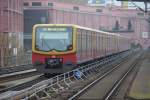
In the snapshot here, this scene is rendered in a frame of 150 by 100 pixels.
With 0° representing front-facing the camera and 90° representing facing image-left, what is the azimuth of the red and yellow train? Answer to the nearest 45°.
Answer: approximately 45°

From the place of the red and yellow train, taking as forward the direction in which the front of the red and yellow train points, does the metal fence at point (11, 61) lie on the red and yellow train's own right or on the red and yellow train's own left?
on the red and yellow train's own right
